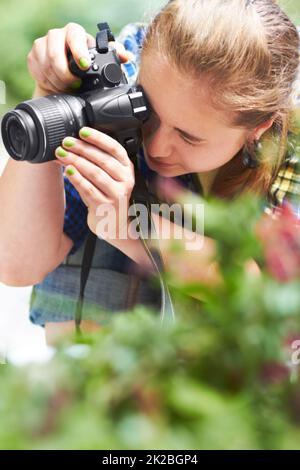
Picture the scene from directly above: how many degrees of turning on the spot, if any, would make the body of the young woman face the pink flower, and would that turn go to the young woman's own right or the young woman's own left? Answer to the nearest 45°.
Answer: approximately 45° to the young woman's own left

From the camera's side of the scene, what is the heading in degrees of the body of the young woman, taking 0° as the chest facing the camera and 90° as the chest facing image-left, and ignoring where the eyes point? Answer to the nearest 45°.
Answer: approximately 45°
